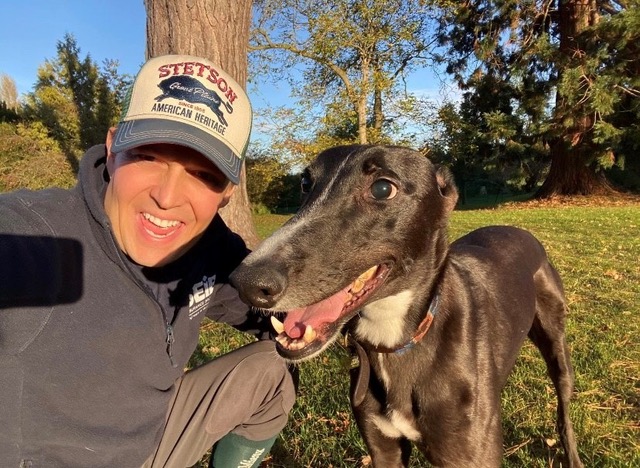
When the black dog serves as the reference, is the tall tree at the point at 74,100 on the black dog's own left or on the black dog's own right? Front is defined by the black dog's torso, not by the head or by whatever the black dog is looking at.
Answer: on the black dog's own right

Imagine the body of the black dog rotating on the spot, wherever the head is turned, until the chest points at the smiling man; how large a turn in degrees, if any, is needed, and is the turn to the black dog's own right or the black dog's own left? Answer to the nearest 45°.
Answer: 0° — it already faces them

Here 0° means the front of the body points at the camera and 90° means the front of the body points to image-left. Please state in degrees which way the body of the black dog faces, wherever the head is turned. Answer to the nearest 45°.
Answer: approximately 45°

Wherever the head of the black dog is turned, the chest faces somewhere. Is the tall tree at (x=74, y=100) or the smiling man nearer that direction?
the smiling man

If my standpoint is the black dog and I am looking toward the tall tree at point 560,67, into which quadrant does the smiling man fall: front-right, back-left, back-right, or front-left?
back-left

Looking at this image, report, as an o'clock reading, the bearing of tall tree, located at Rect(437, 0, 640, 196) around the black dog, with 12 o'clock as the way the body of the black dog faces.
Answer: The tall tree is roughly at 5 o'clock from the black dog.

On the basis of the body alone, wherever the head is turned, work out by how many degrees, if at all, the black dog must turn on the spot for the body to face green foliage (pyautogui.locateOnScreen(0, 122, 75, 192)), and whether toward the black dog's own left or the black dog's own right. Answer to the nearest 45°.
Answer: approximately 90° to the black dog's own right

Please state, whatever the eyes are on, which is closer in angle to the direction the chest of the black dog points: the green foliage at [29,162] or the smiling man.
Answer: the smiling man
